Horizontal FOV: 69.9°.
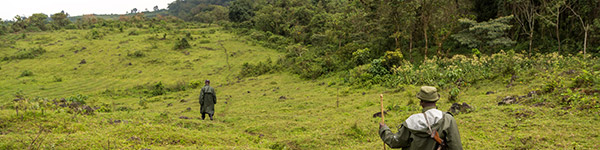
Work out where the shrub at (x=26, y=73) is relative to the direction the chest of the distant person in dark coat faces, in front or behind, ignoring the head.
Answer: in front

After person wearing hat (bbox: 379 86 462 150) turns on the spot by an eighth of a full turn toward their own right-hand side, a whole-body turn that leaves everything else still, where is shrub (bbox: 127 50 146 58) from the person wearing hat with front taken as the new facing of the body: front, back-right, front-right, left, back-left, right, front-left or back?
left

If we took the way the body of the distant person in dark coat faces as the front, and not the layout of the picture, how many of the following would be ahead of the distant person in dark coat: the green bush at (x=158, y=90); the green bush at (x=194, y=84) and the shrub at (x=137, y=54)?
3

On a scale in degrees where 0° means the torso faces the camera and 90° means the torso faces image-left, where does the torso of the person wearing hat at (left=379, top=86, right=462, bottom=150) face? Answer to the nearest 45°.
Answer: approximately 180°

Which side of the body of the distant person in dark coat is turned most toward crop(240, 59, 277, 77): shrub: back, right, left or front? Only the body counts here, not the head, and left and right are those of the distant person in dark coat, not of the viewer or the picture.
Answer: front

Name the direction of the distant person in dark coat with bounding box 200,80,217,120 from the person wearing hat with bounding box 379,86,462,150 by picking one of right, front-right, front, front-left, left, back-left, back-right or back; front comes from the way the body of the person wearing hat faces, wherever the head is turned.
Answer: front-left

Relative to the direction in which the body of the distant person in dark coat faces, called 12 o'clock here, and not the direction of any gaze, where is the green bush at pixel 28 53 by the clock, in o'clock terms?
The green bush is roughly at 11 o'clock from the distant person in dark coat.

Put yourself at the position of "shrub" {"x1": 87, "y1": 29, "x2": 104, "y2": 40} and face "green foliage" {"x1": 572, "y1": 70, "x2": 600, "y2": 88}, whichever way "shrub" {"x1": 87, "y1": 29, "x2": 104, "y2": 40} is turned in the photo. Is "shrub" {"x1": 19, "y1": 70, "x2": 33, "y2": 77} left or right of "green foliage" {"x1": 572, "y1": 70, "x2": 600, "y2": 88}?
right

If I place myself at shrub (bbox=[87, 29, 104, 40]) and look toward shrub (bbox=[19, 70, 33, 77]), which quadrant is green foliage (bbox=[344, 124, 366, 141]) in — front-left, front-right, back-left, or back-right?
front-left

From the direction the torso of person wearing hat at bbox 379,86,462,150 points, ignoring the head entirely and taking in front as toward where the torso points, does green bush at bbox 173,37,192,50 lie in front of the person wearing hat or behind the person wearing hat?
in front

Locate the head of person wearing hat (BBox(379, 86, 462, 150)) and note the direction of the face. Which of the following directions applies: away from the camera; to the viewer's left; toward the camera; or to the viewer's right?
away from the camera

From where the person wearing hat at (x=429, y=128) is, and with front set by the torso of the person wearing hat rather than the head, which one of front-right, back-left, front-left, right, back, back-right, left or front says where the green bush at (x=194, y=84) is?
front-left

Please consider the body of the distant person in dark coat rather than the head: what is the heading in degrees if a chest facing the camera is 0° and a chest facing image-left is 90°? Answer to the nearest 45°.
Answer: approximately 180°

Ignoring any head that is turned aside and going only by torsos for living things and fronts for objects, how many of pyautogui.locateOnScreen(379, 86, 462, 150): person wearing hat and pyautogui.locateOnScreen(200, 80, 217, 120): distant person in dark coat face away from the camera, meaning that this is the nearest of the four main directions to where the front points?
2
